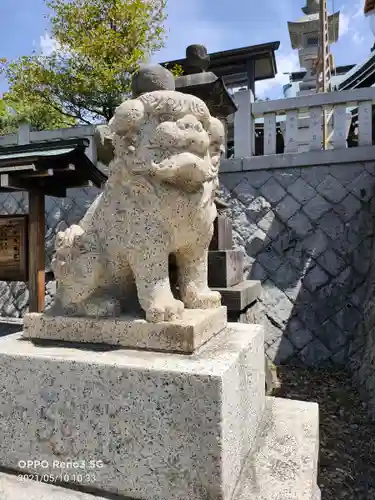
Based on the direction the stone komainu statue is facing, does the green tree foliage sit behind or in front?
behind

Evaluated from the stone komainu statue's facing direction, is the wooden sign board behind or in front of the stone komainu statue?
behind

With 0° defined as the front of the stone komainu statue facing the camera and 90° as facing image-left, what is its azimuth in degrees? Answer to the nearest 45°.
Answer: approximately 315°

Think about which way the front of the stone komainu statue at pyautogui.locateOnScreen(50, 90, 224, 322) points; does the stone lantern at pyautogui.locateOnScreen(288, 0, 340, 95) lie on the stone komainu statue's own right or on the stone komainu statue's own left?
on the stone komainu statue's own left

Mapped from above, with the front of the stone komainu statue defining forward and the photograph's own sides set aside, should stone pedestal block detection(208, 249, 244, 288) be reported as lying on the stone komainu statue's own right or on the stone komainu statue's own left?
on the stone komainu statue's own left
